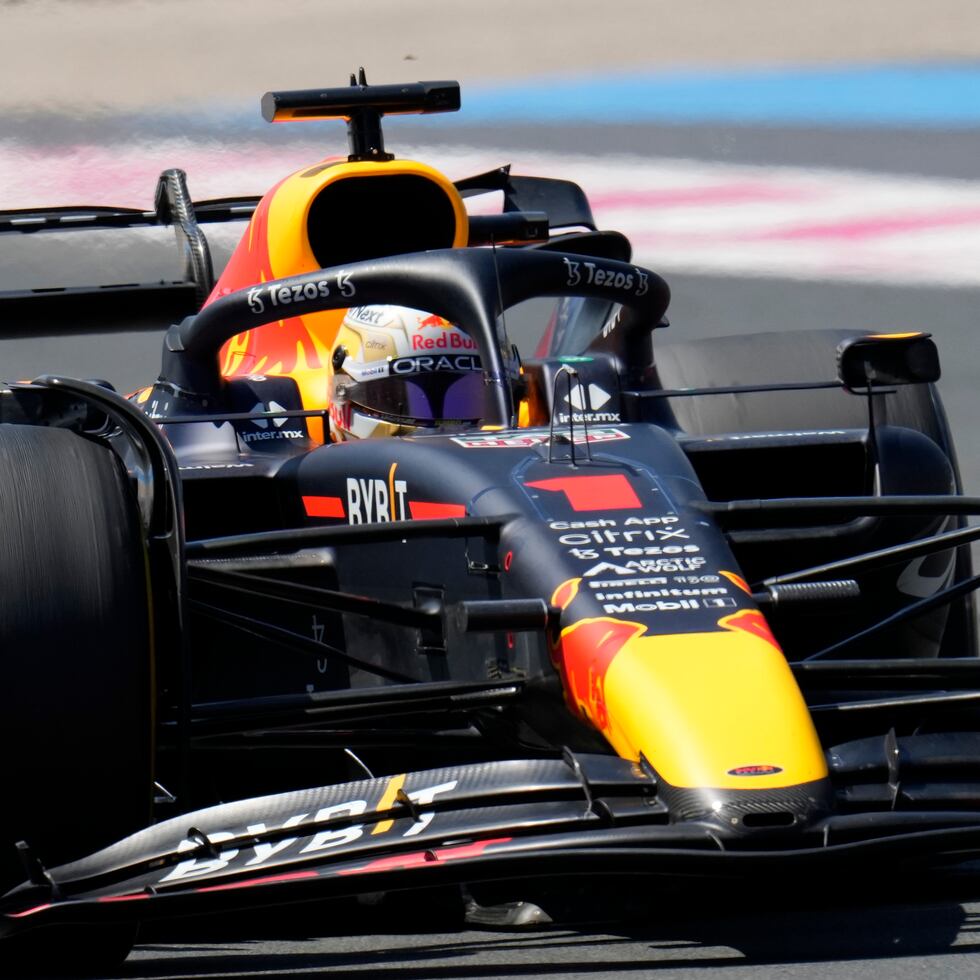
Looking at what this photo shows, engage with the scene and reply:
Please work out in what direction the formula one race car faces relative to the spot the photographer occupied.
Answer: facing the viewer and to the right of the viewer
